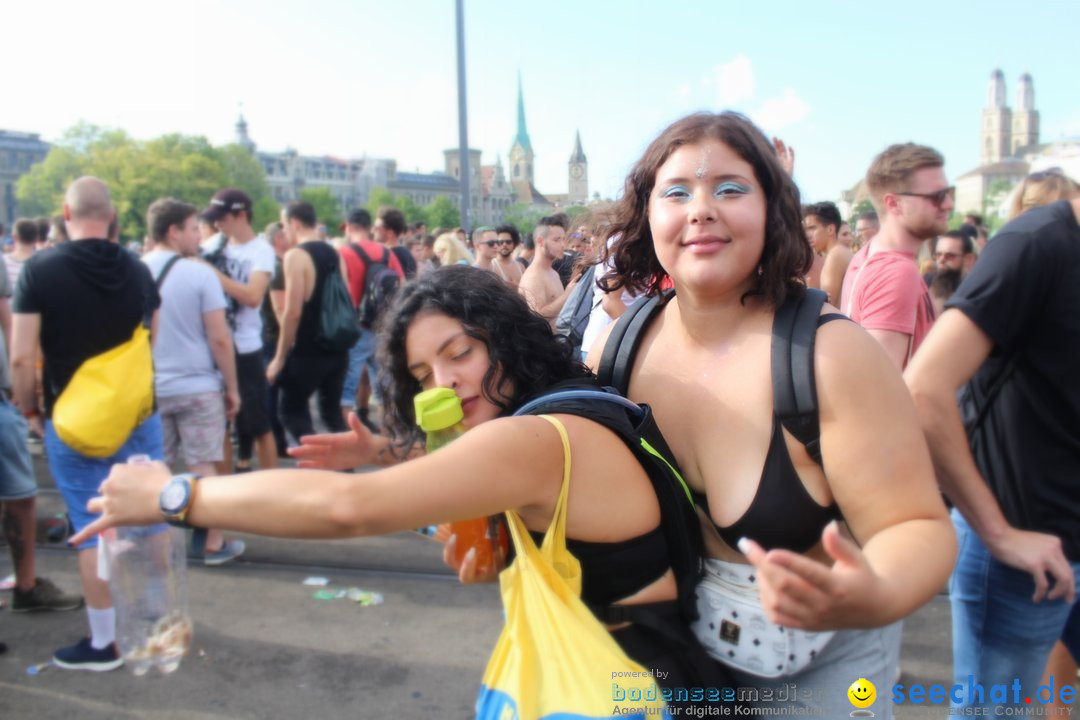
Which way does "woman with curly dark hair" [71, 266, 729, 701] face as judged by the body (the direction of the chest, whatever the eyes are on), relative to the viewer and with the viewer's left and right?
facing to the left of the viewer

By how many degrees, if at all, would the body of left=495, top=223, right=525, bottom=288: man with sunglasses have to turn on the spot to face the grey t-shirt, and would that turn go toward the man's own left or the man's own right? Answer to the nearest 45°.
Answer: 0° — they already face it

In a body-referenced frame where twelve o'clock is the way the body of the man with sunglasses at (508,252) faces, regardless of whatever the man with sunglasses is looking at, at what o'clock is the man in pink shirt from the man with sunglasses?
The man in pink shirt is roughly at 10 o'clock from the man with sunglasses.

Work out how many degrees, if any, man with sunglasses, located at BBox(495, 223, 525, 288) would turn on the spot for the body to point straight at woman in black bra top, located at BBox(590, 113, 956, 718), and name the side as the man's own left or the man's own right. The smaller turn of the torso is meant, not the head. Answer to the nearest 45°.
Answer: approximately 45° to the man's own left

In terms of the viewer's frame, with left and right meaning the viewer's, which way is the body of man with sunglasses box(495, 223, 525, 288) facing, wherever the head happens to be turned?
facing the viewer and to the left of the viewer

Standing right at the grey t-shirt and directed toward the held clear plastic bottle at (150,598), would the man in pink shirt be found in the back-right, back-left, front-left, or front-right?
front-left

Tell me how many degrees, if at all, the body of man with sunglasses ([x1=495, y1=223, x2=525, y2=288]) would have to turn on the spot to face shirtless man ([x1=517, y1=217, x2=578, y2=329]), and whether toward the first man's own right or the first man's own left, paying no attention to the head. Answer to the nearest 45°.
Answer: approximately 45° to the first man's own left

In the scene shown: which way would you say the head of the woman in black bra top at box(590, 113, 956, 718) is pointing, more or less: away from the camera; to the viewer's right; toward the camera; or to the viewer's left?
toward the camera
